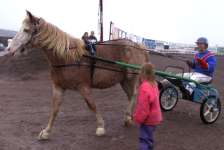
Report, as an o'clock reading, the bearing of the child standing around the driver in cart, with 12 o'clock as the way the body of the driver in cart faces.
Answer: The child standing is roughly at 11 o'clock from the driver in cart.

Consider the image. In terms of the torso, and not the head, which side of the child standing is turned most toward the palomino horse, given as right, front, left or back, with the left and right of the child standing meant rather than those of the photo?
front

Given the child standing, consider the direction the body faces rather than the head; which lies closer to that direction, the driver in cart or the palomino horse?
the palomino horse

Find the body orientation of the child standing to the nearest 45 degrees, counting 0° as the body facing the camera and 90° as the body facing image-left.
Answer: approximately 135°

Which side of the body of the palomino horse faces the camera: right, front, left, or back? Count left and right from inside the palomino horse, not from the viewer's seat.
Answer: left

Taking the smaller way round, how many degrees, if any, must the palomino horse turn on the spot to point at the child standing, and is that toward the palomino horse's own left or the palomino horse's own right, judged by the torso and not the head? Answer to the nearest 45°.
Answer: approximately 135° to the palomino horse's own left

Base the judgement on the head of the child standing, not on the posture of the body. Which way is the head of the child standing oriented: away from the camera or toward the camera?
away from the camera

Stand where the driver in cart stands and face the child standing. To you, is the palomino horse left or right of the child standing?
right

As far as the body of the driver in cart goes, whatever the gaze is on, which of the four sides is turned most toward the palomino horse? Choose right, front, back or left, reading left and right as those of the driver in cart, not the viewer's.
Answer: front

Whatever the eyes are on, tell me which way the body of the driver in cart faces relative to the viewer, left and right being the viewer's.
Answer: facing the viewer and to the left of the viewer

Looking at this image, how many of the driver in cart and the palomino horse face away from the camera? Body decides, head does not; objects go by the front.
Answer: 0

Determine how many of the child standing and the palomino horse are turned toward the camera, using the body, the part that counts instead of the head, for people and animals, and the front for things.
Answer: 0

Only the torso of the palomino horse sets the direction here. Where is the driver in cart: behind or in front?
behind
